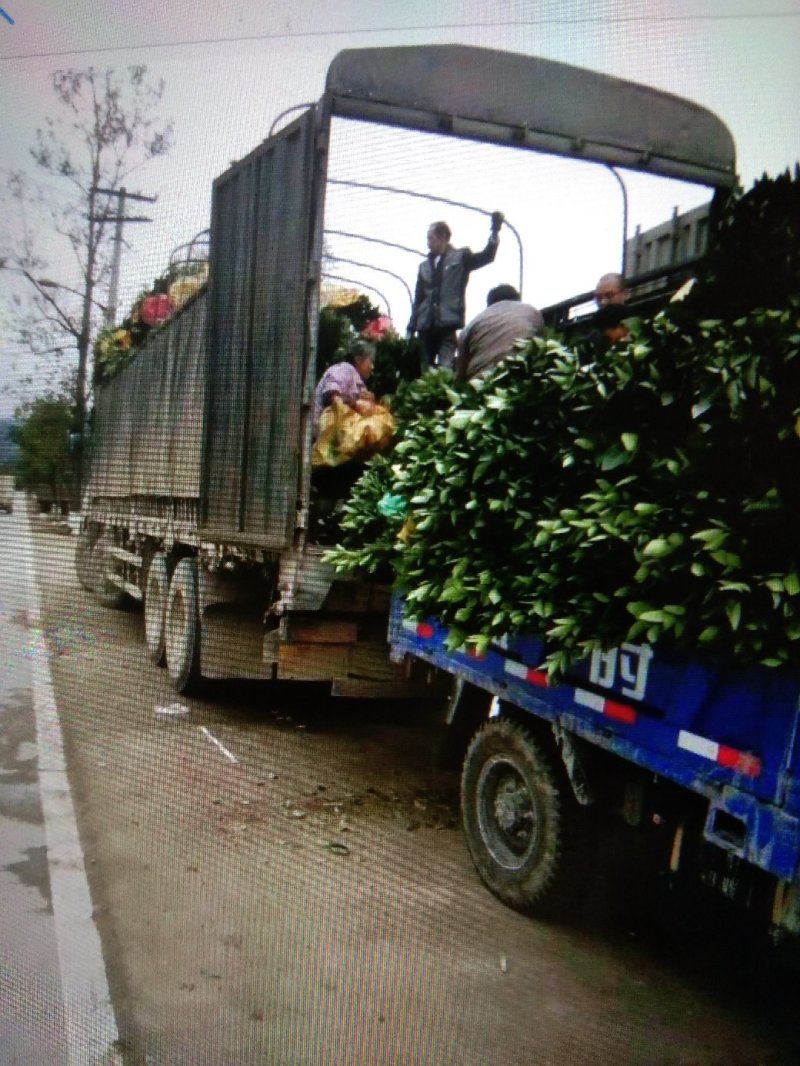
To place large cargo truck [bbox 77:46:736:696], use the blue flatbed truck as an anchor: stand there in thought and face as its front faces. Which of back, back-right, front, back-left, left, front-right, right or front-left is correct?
back

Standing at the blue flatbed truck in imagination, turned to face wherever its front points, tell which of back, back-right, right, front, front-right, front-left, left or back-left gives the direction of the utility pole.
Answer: back-right

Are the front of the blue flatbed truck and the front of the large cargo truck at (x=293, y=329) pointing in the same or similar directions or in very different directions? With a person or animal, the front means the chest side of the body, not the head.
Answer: very different directions

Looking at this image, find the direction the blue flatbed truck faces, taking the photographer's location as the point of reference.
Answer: facing the viewer and to the right of the viewer

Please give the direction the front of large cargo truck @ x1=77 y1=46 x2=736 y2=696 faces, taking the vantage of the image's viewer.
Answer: facing away from the viewer and to the left of the viewer
